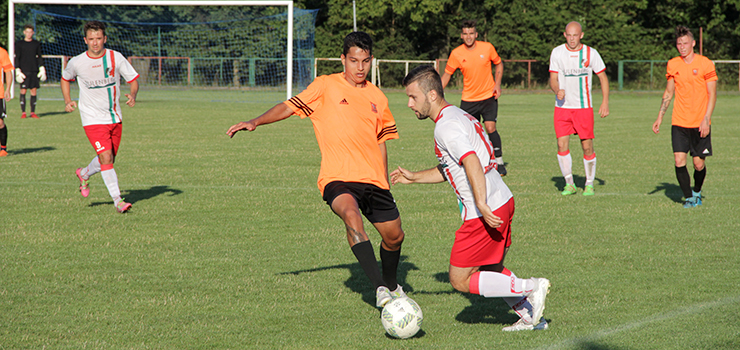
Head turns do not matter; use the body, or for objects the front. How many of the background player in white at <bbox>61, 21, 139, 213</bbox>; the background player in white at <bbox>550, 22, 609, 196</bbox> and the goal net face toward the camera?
3

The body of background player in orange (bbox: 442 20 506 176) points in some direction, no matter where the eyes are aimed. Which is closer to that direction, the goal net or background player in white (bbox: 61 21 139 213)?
the background player in white

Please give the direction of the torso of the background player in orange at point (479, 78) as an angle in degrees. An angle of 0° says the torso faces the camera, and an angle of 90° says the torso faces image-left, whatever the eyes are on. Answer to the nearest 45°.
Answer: approximately 0°

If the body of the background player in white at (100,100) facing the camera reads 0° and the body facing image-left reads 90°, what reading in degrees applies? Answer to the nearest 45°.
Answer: approximately 0°

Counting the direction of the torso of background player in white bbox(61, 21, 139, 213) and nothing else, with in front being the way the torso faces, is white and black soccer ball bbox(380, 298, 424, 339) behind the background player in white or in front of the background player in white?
in front
